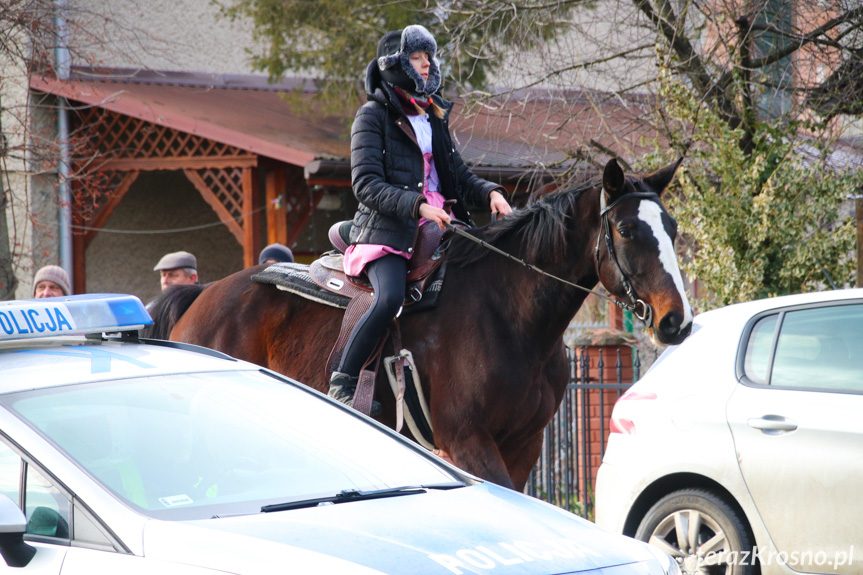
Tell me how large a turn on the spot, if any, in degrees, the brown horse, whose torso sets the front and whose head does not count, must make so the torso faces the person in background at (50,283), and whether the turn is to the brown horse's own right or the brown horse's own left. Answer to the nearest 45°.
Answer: approximately 180°

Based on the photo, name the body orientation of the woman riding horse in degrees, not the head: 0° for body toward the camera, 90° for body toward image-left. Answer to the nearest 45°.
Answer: approximately 315°

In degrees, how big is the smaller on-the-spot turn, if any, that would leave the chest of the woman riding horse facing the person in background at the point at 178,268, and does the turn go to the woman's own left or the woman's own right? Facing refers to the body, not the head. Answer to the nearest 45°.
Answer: approximately 180°

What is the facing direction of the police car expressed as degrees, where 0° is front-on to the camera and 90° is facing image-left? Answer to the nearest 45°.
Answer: approximately 315°

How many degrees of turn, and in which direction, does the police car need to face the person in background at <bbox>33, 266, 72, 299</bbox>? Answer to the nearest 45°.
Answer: approximately 135° to its left

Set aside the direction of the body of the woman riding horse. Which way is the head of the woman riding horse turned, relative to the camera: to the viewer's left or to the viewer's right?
to the viewer's right

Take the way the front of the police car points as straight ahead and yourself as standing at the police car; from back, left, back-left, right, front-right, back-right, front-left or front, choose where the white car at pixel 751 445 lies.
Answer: left

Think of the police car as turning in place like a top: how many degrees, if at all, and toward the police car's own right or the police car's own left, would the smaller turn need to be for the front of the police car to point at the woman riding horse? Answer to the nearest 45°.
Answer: approximately 135° to the police car's own left

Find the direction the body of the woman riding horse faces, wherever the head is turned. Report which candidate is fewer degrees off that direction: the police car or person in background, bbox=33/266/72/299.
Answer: the police car

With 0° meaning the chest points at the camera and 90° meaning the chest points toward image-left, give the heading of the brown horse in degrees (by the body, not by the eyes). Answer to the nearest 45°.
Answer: approximately 315°

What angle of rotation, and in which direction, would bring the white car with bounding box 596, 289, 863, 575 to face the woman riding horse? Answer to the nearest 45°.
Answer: approximately 180°

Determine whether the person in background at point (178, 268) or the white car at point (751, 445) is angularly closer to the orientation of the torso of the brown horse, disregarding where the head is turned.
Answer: the white car

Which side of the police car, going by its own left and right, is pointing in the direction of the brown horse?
left

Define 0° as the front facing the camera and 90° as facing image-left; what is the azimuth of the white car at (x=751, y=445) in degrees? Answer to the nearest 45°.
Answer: approximately 270°
